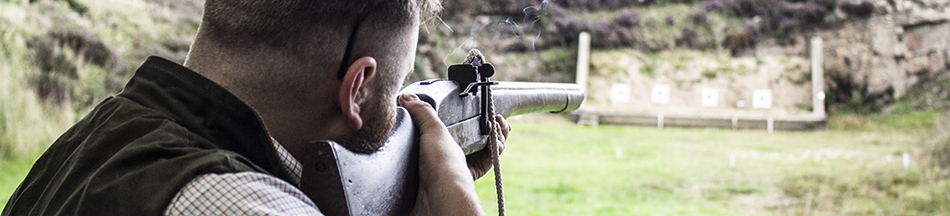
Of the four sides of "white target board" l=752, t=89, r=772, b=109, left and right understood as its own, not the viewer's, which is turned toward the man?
front

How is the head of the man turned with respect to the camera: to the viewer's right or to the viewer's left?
to the viewer's right

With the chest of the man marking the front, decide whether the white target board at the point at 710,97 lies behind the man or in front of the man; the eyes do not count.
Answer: in front

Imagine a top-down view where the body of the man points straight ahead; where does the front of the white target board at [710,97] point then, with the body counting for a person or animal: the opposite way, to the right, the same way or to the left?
the opposite way

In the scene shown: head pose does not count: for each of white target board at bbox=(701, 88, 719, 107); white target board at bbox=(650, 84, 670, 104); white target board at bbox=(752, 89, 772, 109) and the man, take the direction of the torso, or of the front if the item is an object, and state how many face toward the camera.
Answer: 3
